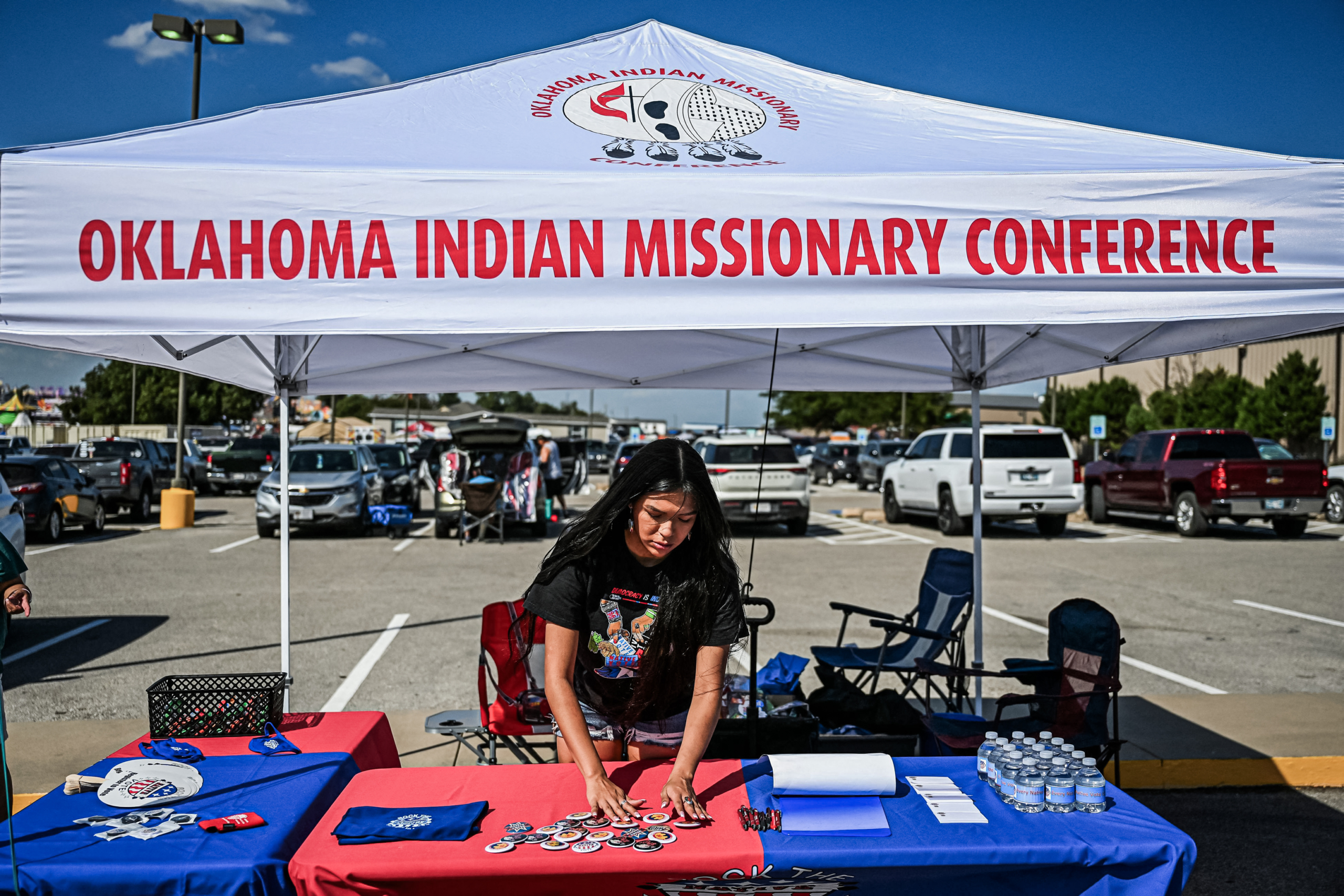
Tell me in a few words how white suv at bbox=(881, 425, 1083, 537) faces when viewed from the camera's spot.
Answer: facing away from the viewer and to the left of the viewer

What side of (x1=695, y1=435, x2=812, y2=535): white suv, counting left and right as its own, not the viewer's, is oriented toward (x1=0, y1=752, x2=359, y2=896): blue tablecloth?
back

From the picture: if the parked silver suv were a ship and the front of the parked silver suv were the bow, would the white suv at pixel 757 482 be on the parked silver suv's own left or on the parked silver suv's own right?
on the parked silver suv's own left

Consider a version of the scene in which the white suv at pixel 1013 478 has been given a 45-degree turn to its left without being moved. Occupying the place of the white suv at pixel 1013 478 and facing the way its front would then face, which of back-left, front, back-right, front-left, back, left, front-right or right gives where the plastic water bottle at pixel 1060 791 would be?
left

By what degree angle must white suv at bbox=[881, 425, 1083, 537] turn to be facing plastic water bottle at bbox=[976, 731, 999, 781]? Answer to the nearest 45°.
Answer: approximately 135° to its left

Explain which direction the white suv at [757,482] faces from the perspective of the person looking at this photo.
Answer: facing away from the viewer

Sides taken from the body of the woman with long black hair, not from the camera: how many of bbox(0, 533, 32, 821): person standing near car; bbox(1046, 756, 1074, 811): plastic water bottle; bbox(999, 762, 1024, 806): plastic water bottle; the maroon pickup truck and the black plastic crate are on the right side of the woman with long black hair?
2

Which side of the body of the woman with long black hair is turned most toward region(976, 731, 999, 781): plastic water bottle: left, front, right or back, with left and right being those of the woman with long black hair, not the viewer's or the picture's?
left

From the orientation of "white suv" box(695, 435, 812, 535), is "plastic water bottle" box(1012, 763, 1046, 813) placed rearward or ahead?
rearward

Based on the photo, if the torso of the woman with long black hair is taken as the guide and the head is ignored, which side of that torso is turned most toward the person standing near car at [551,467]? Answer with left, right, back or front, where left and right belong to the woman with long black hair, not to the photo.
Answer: back

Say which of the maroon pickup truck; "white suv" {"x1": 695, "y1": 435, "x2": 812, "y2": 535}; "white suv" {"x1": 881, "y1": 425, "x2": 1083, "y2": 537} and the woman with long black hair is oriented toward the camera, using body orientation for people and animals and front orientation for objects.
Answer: the woman with long black hair

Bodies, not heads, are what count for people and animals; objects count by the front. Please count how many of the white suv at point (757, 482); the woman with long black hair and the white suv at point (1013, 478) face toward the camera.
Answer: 1

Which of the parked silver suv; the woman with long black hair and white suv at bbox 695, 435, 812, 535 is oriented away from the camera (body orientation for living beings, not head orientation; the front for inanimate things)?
the white suv

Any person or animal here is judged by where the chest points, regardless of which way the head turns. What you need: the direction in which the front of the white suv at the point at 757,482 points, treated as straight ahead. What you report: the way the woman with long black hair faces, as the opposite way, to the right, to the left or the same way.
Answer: the opposite way
